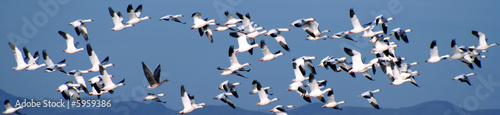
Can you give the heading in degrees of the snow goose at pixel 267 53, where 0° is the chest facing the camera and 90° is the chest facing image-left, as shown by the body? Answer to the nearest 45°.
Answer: approximately 270°

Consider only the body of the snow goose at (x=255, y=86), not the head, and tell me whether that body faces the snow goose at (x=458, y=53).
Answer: yes

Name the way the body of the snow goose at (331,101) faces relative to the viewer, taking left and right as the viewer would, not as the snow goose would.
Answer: facing to the right of the viewer

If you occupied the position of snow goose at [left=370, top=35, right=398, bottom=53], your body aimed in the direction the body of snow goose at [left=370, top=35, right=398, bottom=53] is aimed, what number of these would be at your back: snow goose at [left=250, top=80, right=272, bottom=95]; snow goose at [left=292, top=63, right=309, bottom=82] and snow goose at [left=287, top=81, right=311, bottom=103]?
3

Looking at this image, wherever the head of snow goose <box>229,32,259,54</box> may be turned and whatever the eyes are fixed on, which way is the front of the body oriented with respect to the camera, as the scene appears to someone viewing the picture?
to the viewer's right

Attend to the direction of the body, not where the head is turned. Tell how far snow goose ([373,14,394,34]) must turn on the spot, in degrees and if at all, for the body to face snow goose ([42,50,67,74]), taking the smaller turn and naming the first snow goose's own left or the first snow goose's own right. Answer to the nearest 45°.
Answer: approximately 180°

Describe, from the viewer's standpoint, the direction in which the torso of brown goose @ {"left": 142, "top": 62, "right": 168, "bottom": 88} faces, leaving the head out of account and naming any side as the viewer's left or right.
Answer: facing to the right of the viewer

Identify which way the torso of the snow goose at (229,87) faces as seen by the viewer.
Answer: to the viewer's right

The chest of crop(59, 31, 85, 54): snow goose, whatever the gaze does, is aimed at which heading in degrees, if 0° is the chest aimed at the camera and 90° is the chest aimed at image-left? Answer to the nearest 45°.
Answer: approximately 270°
